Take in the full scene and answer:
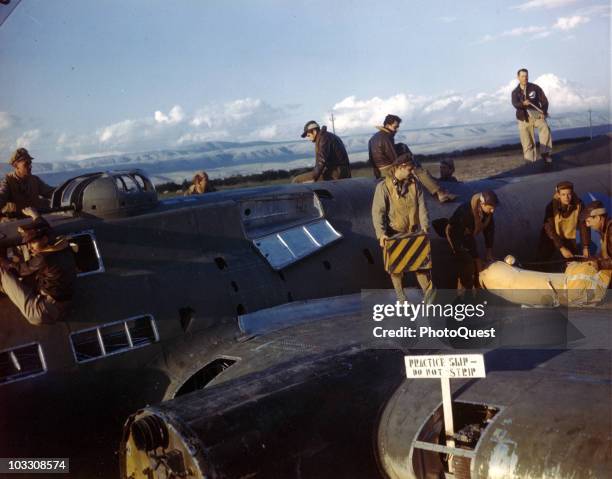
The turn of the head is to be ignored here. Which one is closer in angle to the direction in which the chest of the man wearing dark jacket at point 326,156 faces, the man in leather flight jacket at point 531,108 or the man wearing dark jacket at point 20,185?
the man wearing dark jacket

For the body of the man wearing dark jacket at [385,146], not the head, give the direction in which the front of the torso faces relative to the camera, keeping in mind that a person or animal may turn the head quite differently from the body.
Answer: to the viewer's right

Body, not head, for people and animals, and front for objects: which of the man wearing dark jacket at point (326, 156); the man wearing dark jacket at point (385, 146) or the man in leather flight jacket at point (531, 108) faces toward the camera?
the man in leather flight jacket

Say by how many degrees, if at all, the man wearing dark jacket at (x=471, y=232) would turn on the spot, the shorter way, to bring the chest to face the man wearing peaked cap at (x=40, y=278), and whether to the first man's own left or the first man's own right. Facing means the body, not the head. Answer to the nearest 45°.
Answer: approximately 90° to the first man's own right

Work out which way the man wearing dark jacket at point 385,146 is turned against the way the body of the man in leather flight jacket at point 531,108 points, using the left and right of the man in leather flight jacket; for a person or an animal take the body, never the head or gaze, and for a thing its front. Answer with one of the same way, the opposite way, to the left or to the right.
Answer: to the left

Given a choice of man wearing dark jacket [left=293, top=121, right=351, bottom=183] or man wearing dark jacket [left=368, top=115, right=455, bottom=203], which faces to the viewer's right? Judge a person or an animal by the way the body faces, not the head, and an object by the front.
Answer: man wearing dark jacket [left=368, top=115, right=455, bottom=203]

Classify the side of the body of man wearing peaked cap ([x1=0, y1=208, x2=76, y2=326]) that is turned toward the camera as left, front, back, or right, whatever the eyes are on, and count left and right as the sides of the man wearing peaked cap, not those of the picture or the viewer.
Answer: left
